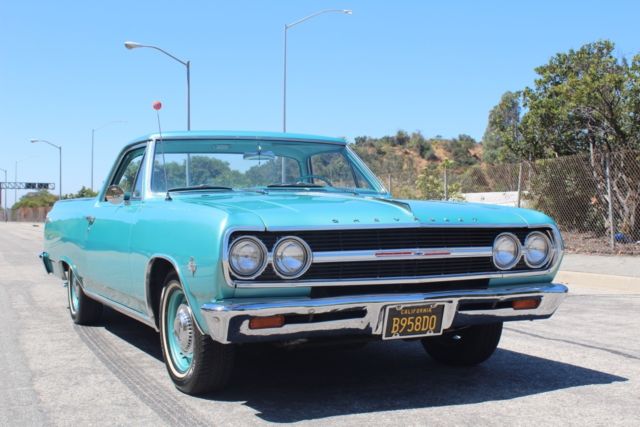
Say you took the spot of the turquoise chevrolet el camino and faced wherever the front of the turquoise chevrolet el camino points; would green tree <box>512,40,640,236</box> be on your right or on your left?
on your left

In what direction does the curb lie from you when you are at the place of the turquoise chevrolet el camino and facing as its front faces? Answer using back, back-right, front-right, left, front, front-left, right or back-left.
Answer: left

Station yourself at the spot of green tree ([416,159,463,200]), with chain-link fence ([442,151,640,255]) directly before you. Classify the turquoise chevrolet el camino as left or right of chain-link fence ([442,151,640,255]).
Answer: right

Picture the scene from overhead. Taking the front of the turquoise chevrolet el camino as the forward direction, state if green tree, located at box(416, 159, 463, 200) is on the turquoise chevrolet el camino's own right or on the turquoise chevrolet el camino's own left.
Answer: on the turquoise chevrolet el camino's own left

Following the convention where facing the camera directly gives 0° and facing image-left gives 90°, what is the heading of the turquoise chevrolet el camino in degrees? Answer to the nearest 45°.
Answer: approximately 315°

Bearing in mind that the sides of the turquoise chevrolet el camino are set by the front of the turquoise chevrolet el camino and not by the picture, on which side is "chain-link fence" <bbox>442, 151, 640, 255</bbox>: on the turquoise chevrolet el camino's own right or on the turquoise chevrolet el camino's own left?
on the turquoise chevrolet el camino's own left
